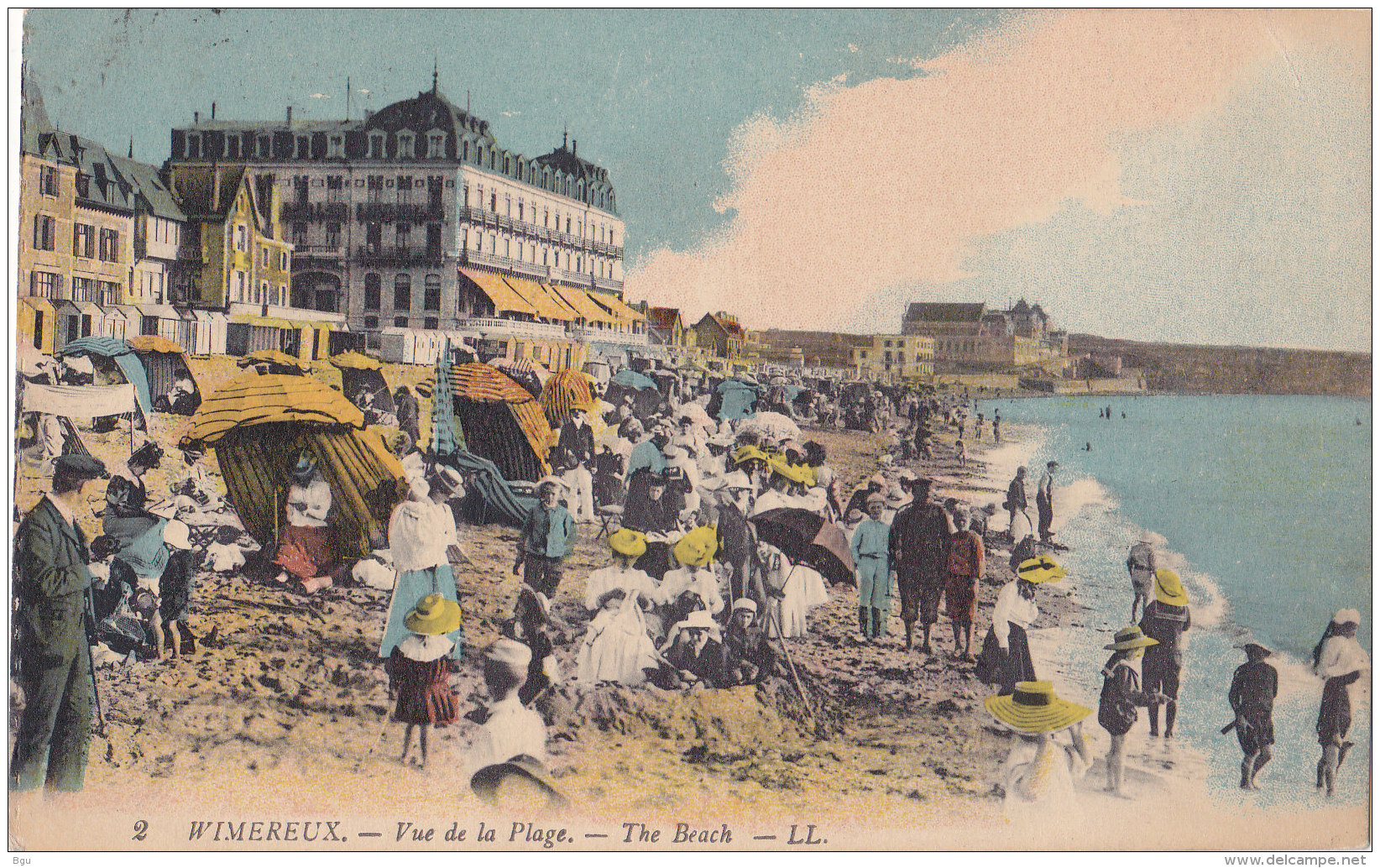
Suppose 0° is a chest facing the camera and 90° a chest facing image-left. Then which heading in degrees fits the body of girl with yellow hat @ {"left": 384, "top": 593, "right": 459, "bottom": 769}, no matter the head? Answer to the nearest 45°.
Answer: approximately 180°

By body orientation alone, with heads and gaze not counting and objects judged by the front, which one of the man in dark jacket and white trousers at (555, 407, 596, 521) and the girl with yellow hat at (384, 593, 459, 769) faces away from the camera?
the girl with yellow hat

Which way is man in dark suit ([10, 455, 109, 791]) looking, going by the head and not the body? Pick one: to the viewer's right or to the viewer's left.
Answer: to the viewer's right

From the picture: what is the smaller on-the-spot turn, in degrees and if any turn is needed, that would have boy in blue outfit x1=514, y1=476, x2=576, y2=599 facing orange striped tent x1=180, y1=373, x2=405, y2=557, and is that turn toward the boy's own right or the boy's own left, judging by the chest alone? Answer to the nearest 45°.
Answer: approximately 90° to the boy's own right

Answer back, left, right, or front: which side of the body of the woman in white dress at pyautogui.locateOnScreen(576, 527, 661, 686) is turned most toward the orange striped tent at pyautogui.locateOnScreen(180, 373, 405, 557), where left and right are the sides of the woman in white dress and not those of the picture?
right

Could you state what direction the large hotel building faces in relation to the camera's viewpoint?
facing the viewer and to the right of the viewer

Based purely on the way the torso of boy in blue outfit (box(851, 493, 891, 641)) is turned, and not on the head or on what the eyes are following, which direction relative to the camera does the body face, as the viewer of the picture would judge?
toward the camera

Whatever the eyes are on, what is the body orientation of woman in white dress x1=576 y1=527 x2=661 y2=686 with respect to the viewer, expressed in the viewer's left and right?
facing the viewer
